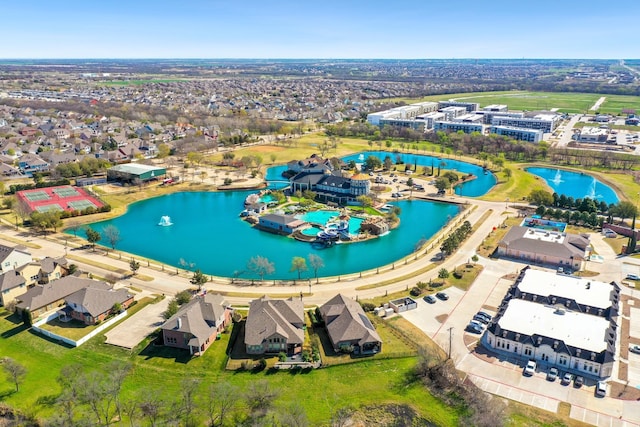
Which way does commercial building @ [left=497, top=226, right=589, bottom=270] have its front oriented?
toward the camera

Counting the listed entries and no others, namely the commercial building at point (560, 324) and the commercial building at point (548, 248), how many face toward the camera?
2

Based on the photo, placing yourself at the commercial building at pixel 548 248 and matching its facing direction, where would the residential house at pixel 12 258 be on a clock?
The residential house is roughly at 2 o'clock from the commercial building.

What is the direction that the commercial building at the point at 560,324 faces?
toward the camera

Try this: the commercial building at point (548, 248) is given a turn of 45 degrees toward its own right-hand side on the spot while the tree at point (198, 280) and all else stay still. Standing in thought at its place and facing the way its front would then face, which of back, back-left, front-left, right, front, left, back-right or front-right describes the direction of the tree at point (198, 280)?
front

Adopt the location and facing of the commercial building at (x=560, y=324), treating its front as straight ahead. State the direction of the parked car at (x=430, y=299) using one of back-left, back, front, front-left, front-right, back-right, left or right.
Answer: right

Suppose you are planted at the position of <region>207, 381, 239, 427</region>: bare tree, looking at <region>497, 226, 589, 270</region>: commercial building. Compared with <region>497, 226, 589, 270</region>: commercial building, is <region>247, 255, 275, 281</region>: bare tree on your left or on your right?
left

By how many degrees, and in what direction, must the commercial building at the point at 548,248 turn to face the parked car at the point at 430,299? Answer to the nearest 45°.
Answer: approximately 45° to its right

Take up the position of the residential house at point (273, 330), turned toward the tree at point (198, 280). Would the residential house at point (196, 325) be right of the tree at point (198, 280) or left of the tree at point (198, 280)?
left

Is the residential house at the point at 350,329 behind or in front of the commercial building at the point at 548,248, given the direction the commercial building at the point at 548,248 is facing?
in front

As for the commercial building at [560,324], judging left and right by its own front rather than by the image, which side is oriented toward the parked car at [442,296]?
right

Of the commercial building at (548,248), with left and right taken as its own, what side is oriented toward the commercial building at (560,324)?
front
